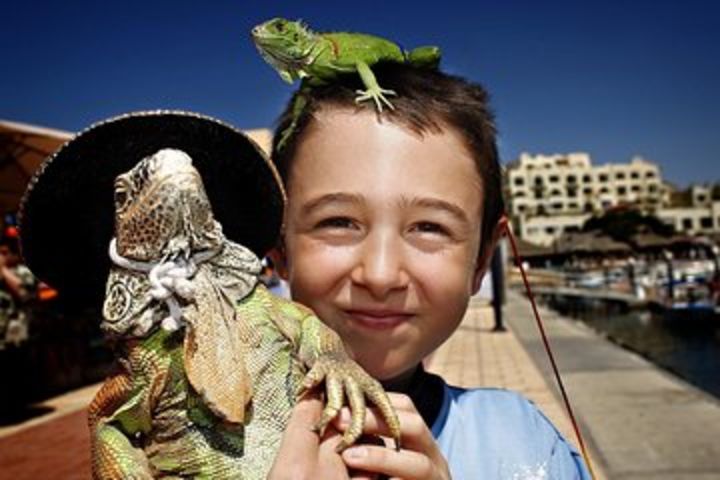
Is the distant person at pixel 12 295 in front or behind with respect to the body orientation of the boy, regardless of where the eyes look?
behind

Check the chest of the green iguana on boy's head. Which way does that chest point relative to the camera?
to the viewer's left

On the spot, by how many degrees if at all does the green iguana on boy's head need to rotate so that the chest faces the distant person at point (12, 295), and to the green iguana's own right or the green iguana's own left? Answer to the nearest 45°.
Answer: approximately 45° to the green iguana's own right

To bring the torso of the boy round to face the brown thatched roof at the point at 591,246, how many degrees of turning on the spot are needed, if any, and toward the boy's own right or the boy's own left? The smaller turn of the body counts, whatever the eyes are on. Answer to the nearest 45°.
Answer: approximately 180°

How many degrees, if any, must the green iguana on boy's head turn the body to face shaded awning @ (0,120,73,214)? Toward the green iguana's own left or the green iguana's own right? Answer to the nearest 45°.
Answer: approximately 45° to the green iguana's own right

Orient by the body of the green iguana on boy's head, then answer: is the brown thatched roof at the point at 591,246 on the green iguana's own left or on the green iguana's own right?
on the green iguana's own right

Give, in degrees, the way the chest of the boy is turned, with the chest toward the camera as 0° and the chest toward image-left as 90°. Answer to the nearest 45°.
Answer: approximately 0°

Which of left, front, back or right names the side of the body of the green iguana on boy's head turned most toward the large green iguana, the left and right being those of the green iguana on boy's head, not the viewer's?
left
